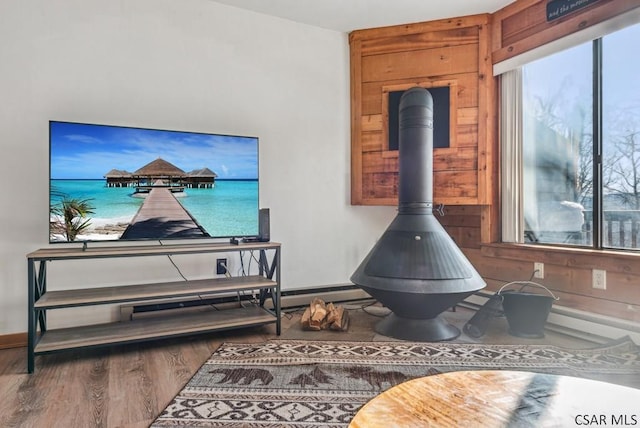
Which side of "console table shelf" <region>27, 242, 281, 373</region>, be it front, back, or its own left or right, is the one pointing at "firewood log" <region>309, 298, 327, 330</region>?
left

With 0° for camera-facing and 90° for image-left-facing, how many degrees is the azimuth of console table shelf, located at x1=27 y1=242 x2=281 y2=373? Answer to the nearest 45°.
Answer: approximately 0°

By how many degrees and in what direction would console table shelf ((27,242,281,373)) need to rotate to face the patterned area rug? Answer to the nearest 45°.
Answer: approximately 45° to its left

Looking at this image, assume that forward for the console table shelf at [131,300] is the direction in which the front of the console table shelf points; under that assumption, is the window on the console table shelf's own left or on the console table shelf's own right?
on the console table shelf's own left

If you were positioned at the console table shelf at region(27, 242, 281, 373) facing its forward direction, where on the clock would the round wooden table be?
The round wooden table is roughly at 11 o'clock from the console table shelf.

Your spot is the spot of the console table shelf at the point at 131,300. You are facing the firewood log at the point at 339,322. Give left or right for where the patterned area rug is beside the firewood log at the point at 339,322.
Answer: right

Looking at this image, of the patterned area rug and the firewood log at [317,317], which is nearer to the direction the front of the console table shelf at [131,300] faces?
the patterned area rug
